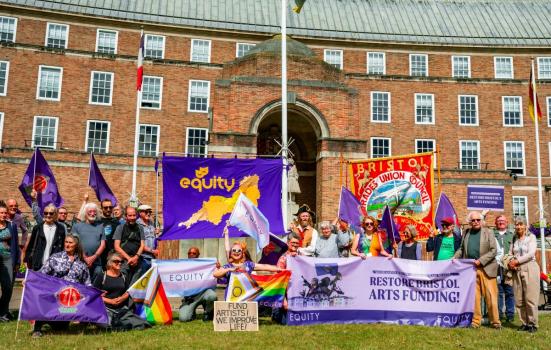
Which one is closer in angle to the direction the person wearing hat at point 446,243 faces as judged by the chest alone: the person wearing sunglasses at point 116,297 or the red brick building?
the person wearing sunglasses

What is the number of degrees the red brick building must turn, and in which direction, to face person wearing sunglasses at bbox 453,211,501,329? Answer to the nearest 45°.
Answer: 0° — it already faces them

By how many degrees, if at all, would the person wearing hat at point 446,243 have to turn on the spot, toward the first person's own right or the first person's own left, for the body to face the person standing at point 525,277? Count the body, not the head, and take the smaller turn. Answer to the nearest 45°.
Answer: approximately 90° to the first person's own left

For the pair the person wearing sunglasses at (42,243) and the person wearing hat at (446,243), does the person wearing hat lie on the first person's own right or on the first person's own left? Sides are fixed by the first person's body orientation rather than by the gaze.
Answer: on the first person's own left

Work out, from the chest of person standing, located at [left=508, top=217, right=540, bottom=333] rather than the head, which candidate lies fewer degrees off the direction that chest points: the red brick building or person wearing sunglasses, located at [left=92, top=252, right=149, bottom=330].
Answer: the person wearing sunglasses

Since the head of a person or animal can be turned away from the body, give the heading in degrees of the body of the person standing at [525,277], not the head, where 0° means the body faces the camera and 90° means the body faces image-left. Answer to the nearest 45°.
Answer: approximately 45°

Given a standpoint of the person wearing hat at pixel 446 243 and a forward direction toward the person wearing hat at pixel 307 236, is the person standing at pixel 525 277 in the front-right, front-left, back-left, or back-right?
back-left
